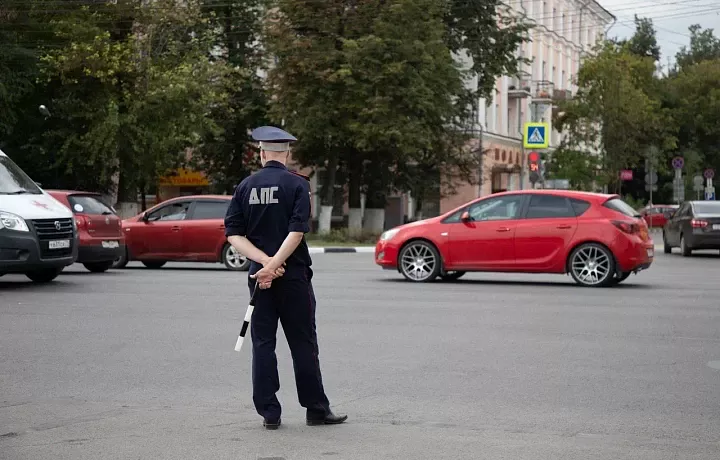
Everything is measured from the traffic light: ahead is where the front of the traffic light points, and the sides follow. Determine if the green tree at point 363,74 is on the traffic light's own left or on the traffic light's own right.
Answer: on the traffic light's own right

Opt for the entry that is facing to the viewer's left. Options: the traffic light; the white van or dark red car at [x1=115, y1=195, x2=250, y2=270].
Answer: the dark red car

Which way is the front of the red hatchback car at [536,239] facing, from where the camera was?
facing to the left of the viewer

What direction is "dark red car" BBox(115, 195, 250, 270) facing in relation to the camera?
to the viewer's left

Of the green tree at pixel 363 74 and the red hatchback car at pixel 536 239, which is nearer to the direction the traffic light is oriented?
the red hatchback car

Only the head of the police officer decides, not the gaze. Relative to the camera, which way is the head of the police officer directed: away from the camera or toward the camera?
away from the camera

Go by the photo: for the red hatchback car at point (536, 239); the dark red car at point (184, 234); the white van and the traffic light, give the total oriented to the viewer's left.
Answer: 2

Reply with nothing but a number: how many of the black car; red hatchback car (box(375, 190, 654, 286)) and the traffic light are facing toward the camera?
1

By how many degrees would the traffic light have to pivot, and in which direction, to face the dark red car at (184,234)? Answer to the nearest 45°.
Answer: approximately 45° to its right

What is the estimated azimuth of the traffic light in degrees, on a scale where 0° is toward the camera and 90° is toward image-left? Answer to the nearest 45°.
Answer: approximately 0°

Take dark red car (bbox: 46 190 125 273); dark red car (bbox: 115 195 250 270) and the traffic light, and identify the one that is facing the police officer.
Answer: the traffic light

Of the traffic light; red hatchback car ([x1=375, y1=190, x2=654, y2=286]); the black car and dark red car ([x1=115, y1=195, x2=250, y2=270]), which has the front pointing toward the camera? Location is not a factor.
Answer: the traffic light

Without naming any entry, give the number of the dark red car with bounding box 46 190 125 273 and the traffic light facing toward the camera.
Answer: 1

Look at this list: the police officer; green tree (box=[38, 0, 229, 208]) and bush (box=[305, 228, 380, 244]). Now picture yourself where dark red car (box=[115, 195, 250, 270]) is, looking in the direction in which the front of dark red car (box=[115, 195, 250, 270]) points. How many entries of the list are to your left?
1
